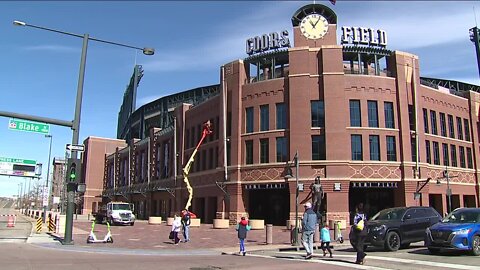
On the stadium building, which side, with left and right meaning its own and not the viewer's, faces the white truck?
right

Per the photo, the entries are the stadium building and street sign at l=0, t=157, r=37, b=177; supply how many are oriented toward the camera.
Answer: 2

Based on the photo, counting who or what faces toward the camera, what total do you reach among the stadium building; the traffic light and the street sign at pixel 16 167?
3

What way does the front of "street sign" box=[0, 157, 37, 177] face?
toward the camera

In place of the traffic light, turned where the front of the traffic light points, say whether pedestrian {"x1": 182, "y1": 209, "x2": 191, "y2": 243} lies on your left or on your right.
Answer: on your left

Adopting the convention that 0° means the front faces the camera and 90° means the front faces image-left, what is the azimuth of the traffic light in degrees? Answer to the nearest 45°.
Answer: approximately 0°

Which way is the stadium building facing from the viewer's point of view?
toward the camera

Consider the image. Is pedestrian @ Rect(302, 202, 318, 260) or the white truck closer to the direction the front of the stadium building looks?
the pedestrian

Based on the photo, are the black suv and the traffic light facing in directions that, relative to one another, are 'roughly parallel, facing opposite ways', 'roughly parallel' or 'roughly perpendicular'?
roughly perpendicular

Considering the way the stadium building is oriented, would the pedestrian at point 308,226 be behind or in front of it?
in front
